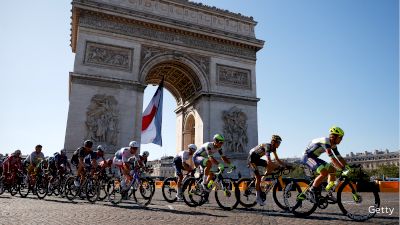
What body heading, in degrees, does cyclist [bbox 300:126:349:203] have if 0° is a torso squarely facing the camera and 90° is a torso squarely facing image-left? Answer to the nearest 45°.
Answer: approximately 270°

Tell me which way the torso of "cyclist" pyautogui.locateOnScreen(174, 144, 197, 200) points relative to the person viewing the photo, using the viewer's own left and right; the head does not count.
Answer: facing to the right of the viewer

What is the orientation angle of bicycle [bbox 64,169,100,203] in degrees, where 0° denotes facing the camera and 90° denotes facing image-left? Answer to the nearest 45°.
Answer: approximately 315°

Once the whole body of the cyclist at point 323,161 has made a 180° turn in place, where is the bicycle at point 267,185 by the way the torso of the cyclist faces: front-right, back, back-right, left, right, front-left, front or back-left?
front-right

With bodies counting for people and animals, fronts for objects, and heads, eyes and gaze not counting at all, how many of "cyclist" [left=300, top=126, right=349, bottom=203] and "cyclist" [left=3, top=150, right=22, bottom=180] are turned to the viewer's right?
2

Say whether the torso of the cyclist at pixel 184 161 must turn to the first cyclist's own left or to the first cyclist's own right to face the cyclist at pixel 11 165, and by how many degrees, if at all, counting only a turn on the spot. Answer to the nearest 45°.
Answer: approximately 180°

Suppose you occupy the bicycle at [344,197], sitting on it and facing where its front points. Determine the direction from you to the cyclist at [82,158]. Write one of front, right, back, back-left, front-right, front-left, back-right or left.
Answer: back

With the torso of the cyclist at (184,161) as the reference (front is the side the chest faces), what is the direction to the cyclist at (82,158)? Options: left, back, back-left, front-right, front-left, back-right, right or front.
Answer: back

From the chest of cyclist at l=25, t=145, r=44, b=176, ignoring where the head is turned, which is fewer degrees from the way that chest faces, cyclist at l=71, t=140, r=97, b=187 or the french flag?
the cyclist

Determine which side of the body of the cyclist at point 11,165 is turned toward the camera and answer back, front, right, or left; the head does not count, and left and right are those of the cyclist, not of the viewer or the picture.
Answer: right

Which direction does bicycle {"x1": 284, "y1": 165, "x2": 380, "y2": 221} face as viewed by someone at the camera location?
facing to the right of the viewer
